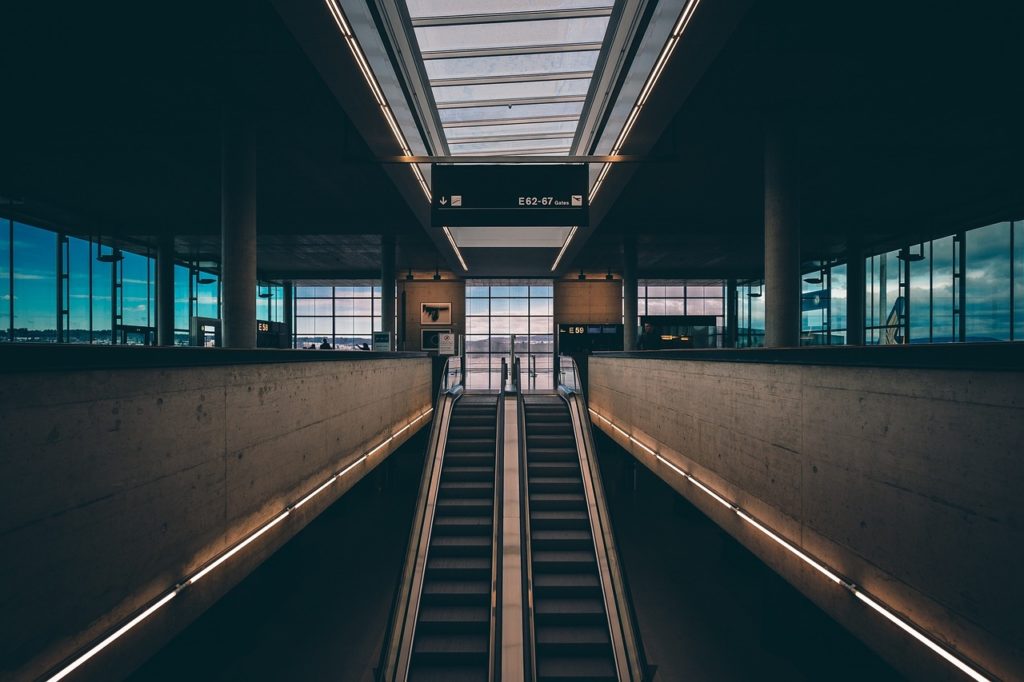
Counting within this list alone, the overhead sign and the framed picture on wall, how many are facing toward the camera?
2

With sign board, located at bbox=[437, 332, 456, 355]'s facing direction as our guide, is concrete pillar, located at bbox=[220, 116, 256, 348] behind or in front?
in front

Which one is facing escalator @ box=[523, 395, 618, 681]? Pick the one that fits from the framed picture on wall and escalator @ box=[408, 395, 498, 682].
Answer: the framed picture on wall

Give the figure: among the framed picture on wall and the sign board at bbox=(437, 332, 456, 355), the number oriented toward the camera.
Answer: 2

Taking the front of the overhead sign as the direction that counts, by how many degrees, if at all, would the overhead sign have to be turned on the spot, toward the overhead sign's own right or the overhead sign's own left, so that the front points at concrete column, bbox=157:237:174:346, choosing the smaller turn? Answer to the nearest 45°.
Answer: approximately 135° to the overhead sign's own right

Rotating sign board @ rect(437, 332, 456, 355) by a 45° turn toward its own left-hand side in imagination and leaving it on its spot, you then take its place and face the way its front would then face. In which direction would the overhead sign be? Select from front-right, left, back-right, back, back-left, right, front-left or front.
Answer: front-right

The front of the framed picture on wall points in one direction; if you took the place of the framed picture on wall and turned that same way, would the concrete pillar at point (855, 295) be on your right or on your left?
on your left

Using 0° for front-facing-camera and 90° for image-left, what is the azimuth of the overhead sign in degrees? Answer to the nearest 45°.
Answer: approximately 0°

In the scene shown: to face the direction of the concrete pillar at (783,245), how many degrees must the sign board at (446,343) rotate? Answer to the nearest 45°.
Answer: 0° — it already faces it

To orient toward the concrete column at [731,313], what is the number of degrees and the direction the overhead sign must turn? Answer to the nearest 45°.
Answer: approximately 135° to its left
